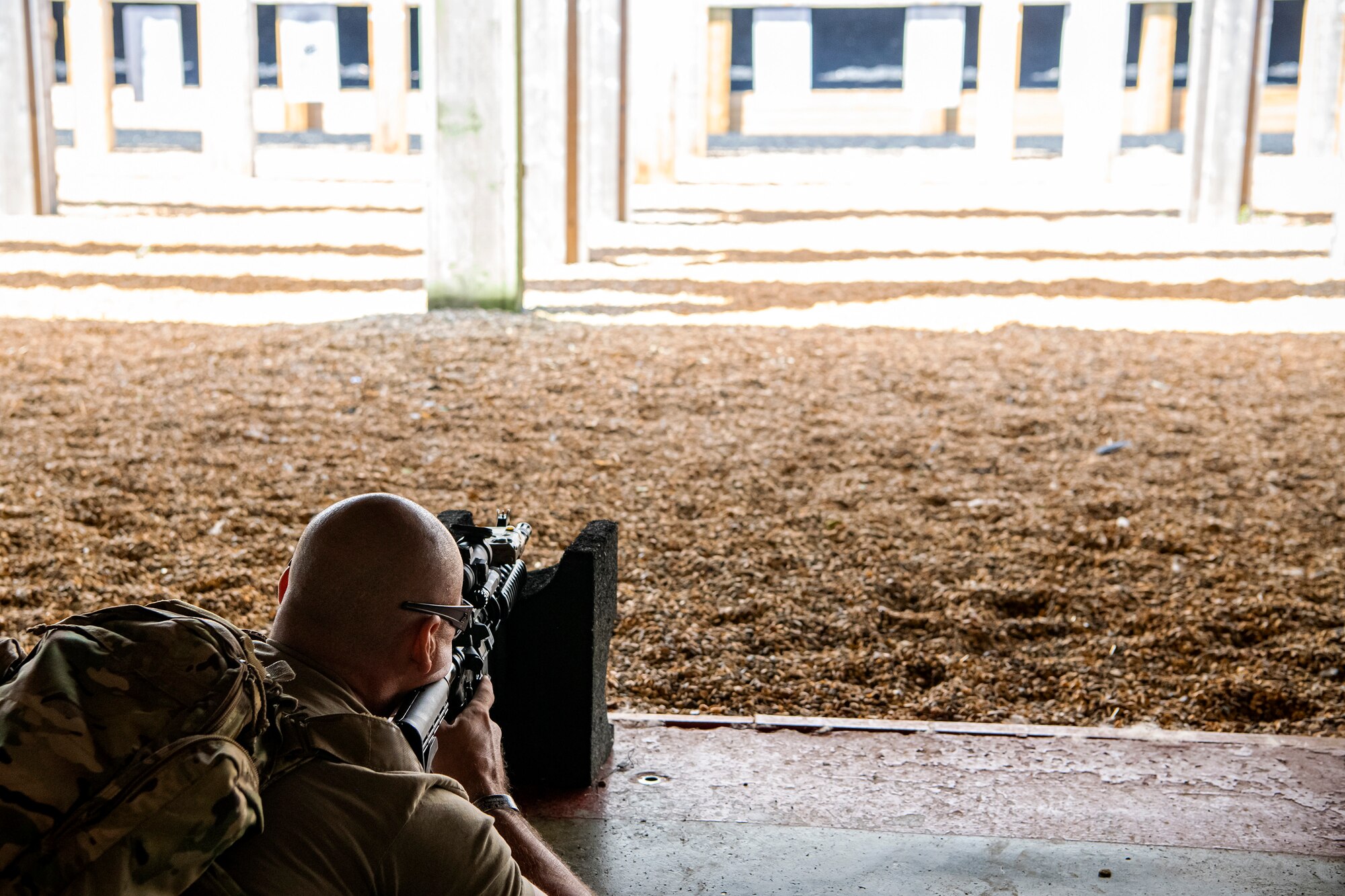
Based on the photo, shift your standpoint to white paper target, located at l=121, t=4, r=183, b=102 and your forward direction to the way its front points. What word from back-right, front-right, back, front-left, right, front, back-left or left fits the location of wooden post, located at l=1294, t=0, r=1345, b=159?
front-left

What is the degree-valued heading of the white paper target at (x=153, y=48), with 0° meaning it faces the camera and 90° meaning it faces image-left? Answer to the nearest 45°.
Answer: approximately 0°

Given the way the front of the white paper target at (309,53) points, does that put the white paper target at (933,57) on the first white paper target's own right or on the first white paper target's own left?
on the first white paper target's own left

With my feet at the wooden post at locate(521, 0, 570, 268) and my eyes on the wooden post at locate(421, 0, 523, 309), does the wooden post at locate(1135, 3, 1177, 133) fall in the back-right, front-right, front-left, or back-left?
back-left

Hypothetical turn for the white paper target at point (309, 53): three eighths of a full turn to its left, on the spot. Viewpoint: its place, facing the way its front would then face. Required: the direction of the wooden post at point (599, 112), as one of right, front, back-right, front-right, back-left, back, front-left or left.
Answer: back-right

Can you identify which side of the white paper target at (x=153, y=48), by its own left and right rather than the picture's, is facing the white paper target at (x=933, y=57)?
left

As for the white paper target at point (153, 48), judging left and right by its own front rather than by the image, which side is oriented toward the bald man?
front

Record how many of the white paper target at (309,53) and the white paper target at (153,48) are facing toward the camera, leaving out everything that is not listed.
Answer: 2

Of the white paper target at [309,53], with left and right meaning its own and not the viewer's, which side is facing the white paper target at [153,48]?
right

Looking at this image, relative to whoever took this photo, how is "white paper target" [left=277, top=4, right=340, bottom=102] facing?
facing the viewer

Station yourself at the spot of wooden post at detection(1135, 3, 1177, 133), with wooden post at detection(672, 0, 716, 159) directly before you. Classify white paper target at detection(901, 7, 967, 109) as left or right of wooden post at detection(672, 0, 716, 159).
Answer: right

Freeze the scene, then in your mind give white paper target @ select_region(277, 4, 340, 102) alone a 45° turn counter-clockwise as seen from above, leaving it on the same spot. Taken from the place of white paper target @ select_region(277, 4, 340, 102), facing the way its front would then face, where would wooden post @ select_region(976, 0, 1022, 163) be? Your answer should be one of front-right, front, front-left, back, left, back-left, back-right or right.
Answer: front

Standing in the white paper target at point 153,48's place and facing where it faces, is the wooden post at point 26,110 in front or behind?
in front
